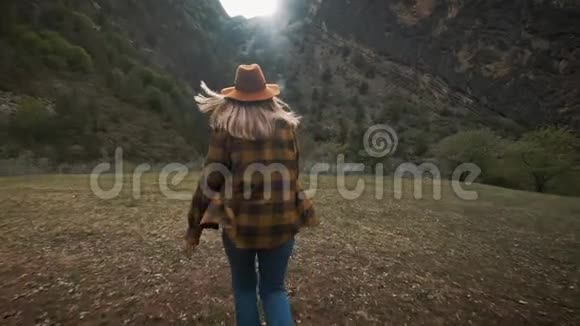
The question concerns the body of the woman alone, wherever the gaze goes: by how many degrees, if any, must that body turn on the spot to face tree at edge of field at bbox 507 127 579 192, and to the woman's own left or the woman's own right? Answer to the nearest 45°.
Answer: approximately 45° to the woman's own right

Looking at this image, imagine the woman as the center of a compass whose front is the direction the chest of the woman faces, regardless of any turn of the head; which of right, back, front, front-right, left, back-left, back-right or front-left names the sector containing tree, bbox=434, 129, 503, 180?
front-right

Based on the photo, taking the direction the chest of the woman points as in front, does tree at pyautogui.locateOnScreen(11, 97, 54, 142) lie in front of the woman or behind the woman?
in front

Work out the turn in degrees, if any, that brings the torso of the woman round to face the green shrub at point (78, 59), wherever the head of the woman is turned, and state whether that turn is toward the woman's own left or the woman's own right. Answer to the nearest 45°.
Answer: approximately 45° to the woman's own left

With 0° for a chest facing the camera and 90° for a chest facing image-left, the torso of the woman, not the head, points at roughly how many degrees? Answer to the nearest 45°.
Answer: approximately 180°

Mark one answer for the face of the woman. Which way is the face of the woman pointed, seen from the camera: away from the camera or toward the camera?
away from the camera

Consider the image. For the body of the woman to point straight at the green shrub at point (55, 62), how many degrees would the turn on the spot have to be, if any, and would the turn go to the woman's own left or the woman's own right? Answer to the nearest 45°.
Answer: approximately 45° to the woman's own left
